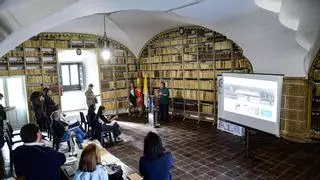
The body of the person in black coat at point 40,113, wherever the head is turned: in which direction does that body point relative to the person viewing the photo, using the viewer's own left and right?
facing to the right of the viewer

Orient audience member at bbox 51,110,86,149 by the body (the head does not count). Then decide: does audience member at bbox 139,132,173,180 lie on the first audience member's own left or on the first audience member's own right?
on the first audience member's own right

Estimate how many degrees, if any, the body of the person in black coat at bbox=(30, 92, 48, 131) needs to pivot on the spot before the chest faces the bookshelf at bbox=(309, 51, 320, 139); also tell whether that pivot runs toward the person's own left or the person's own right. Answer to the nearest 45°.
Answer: approximately 45° to the person's own right

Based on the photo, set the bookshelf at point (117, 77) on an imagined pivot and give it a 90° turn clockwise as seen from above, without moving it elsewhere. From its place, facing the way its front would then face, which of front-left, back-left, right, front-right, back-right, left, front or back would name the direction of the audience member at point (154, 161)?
front-left

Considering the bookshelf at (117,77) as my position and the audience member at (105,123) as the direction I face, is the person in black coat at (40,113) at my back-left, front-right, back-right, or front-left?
front-right

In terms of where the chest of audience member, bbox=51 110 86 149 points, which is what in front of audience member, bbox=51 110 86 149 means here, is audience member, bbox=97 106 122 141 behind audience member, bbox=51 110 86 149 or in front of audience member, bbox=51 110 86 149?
in front

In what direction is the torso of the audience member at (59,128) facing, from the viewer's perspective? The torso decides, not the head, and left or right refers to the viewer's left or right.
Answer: facing to the right of the viewer

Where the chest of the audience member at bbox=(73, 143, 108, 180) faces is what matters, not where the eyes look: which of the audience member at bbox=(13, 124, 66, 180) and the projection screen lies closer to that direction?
the projection screen

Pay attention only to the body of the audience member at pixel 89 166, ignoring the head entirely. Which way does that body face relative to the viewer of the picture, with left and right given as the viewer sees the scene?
facing away from the viewer and to the right of the viewer

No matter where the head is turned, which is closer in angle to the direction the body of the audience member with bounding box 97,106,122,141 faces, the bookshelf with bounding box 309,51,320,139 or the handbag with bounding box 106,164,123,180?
the bookshelf

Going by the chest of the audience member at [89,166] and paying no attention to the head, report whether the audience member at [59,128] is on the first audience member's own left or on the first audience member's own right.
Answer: on the first audience member's own left

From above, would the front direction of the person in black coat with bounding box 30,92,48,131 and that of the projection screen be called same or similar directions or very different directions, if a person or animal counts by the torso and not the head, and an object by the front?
very different directions

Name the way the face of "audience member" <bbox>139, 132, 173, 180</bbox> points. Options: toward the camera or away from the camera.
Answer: away from the camera

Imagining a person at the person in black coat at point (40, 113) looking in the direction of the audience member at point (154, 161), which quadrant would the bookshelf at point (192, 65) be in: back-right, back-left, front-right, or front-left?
front-left

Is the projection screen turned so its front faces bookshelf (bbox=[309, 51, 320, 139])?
no

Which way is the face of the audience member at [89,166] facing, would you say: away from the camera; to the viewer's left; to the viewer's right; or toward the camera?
away from the camera

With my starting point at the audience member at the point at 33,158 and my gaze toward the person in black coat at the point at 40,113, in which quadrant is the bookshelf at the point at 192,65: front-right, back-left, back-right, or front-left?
front-right

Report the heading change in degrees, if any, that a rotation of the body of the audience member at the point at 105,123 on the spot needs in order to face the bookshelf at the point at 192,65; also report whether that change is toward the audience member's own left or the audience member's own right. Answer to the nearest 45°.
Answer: approximately 45° to the audience member's own left

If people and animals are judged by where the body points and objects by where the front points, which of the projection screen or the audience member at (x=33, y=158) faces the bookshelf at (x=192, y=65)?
the audience member

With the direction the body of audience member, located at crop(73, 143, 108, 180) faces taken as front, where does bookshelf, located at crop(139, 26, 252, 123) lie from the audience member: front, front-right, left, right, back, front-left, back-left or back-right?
front

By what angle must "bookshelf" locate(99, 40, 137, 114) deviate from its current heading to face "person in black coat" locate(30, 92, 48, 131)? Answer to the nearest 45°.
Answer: approximately 90° to its right
